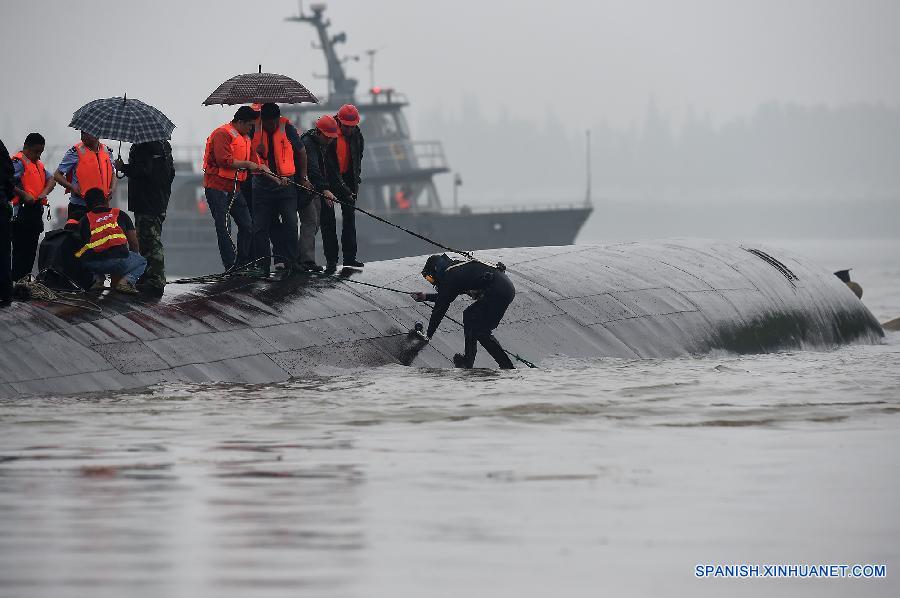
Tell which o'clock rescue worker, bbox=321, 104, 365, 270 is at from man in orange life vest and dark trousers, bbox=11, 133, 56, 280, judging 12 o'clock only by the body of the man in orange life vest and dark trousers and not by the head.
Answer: The rescue worker is roughly at 10 o'clock from the man in orange life vest and dark trousers.

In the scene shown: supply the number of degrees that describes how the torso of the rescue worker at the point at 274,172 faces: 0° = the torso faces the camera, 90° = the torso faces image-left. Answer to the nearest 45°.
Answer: approximately 45°

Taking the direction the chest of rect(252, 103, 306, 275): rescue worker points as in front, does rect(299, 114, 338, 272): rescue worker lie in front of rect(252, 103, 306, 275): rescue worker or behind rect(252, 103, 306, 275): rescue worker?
behind

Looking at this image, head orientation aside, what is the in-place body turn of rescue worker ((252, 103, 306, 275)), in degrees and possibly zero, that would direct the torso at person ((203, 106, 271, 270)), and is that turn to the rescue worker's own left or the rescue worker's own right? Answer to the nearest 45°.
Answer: approximately 45° to the rescue worker's own right

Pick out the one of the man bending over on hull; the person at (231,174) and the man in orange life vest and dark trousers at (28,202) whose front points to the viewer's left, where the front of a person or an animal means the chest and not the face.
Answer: the man bending over on hull

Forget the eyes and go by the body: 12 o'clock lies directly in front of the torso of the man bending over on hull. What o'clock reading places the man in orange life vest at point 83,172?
The man in orange life vest is roughly at 12 o'clock from the man bending over on hull.

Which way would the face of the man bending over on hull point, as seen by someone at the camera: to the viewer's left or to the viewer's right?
to the viewer's left

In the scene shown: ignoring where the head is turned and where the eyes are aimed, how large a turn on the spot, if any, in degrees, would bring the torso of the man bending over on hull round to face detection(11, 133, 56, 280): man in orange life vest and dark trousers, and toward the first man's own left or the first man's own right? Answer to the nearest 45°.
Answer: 0° — they already face them

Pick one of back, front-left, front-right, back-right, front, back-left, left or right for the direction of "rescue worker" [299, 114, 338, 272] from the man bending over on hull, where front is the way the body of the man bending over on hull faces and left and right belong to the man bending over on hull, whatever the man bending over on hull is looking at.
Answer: front-right

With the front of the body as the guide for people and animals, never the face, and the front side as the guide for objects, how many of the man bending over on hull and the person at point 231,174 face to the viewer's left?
1

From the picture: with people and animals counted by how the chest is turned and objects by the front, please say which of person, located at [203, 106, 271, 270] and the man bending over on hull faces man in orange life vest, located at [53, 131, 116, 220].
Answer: the man bending over on hull

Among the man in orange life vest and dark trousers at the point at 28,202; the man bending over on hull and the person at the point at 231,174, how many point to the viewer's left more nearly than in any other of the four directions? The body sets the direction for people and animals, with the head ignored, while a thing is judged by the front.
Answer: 1

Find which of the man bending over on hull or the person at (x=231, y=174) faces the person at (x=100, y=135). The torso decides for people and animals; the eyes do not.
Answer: the man bending over on hull

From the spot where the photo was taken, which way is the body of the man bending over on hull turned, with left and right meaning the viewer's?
facing to the left of the viewer
